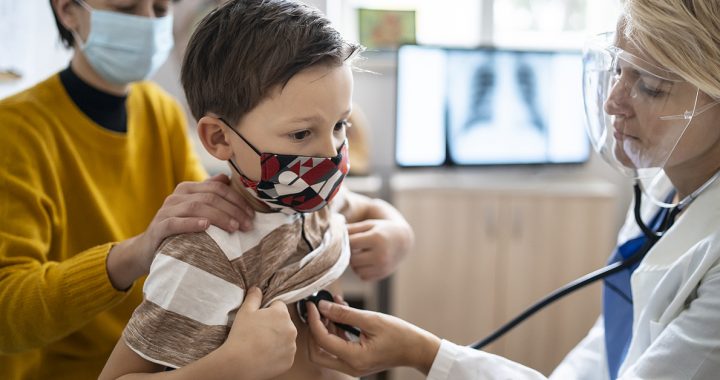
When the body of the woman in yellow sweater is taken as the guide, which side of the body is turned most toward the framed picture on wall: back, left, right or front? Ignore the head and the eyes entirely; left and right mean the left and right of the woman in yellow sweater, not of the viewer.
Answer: left

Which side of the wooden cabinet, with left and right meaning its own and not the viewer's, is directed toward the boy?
front

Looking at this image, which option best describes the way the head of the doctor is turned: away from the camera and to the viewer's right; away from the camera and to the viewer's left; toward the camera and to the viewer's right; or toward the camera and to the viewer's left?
toward the camera and to the viewer's left

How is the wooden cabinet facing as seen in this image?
toward the camera

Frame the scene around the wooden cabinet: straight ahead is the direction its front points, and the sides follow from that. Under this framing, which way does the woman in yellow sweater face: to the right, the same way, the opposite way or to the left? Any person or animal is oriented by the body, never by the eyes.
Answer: to the left

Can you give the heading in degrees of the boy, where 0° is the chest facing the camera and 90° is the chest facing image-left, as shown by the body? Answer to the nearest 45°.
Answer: approximately 315°

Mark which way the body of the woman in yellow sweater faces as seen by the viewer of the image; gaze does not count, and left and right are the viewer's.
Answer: facing the viewer and to the right of the viewer

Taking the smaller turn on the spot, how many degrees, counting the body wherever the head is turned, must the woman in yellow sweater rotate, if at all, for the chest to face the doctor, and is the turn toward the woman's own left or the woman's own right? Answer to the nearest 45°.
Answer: approximately 45° to the woman's own left

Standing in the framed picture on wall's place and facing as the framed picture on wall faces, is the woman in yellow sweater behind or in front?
in front

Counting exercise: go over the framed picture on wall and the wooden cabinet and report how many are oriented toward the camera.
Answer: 2

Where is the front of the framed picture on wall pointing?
toward the camera
